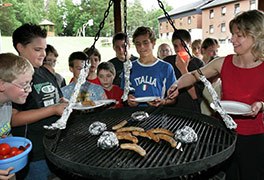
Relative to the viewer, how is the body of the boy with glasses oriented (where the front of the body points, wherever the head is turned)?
to the viewer's right

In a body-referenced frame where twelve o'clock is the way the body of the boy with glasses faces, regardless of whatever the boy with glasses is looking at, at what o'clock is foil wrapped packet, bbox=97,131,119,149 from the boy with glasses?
The foil wrapped packet is roughly at 11 o'clock from the boy with glasses.

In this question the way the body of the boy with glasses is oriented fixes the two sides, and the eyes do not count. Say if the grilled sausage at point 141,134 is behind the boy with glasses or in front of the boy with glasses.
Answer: in front

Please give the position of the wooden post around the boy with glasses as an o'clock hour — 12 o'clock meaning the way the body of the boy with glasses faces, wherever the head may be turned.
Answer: The wooden post is roughly at 10 o'clock from the boy with glasses.

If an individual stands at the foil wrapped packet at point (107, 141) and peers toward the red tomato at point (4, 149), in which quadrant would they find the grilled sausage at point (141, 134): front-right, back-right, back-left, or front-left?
back-right

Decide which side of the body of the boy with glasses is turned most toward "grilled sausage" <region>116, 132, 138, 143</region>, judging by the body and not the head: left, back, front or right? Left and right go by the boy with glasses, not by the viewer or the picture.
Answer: front

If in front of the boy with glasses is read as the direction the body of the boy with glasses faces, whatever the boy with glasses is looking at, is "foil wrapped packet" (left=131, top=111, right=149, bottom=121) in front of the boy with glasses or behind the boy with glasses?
in front

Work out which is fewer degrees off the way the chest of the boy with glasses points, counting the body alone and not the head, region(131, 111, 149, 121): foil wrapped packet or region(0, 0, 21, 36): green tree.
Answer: the foil wrapped packet

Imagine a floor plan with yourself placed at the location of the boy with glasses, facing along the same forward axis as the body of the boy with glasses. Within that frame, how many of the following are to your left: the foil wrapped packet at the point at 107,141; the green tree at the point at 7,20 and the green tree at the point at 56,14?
2

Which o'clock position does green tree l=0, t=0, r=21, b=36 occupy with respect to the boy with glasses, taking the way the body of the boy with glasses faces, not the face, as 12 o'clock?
The green tree is roughly at 9 o'clock from the boy with glasses.

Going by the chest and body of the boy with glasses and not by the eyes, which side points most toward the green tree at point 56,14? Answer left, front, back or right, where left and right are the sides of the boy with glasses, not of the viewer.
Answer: left

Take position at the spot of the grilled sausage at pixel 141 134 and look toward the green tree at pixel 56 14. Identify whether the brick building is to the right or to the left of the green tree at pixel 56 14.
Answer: right

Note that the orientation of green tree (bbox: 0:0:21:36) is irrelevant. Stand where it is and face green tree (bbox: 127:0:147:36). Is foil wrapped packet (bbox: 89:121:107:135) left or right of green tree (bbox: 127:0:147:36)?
right
